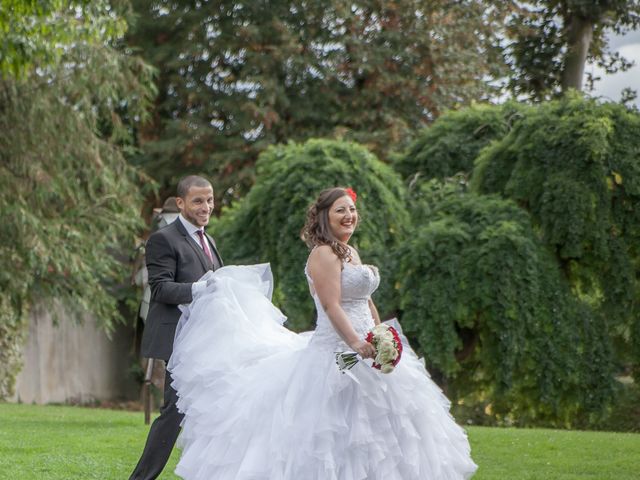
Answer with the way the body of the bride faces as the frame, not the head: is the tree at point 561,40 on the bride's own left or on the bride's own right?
on the bride's own left

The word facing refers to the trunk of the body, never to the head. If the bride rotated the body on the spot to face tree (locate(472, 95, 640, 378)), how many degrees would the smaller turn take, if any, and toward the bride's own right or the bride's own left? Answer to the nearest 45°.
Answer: approximately 45° to the bride's own left
